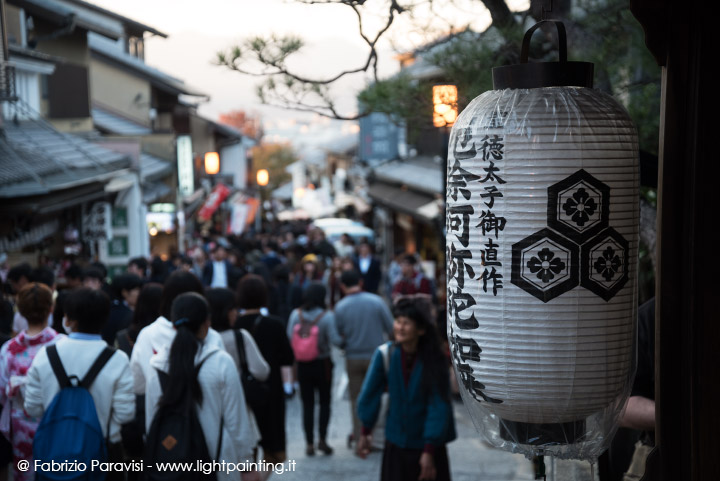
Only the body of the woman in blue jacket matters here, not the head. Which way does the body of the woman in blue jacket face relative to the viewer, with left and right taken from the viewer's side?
facing the viewer and to the left of the viewer

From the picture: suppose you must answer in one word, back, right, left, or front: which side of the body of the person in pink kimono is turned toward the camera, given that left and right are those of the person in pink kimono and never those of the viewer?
back

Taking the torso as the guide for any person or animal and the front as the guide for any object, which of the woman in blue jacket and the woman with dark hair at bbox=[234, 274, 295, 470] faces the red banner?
the woman with dark hair

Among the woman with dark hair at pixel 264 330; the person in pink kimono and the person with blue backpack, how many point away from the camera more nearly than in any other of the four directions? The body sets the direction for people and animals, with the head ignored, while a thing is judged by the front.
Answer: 3

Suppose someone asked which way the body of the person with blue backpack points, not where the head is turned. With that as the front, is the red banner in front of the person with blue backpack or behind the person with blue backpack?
in front

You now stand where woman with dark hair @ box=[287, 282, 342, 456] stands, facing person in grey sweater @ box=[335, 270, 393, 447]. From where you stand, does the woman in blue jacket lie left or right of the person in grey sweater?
right

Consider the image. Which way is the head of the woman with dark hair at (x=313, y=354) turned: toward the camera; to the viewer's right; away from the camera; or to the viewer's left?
away from the camera

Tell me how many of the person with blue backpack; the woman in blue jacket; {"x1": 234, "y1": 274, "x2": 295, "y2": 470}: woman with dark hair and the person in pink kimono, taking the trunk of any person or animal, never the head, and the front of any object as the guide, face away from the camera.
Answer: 3

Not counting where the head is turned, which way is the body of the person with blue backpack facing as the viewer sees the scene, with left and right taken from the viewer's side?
facing away from the viewer

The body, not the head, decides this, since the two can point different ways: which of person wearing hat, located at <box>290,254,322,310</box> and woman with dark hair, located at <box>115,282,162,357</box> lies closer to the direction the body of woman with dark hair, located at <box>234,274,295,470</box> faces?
the person wearing hat

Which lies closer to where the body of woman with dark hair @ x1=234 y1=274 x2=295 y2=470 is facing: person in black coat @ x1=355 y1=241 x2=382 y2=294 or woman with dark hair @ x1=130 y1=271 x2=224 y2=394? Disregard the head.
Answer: the person in black coat

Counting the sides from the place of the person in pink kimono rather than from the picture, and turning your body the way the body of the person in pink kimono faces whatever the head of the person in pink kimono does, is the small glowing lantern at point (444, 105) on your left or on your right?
on your right

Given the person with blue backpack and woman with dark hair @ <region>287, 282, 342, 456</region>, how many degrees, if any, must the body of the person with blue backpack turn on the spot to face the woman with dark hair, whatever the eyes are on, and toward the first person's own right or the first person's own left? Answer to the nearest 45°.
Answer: approximately 45° to the first person's own right

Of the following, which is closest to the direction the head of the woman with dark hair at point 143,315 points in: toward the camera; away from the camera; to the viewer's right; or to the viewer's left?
away from the camera

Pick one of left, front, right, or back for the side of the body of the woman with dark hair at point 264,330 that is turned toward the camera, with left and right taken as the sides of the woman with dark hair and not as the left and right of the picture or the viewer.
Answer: back

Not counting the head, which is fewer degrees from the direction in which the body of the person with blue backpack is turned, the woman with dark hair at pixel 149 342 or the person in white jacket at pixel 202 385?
the woman with dark hair

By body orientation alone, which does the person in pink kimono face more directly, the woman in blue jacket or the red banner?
the red banner

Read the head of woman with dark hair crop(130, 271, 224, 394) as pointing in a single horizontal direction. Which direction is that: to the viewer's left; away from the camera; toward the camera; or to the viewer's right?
away from the camera

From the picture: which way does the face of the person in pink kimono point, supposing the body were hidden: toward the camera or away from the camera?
away from the camera
